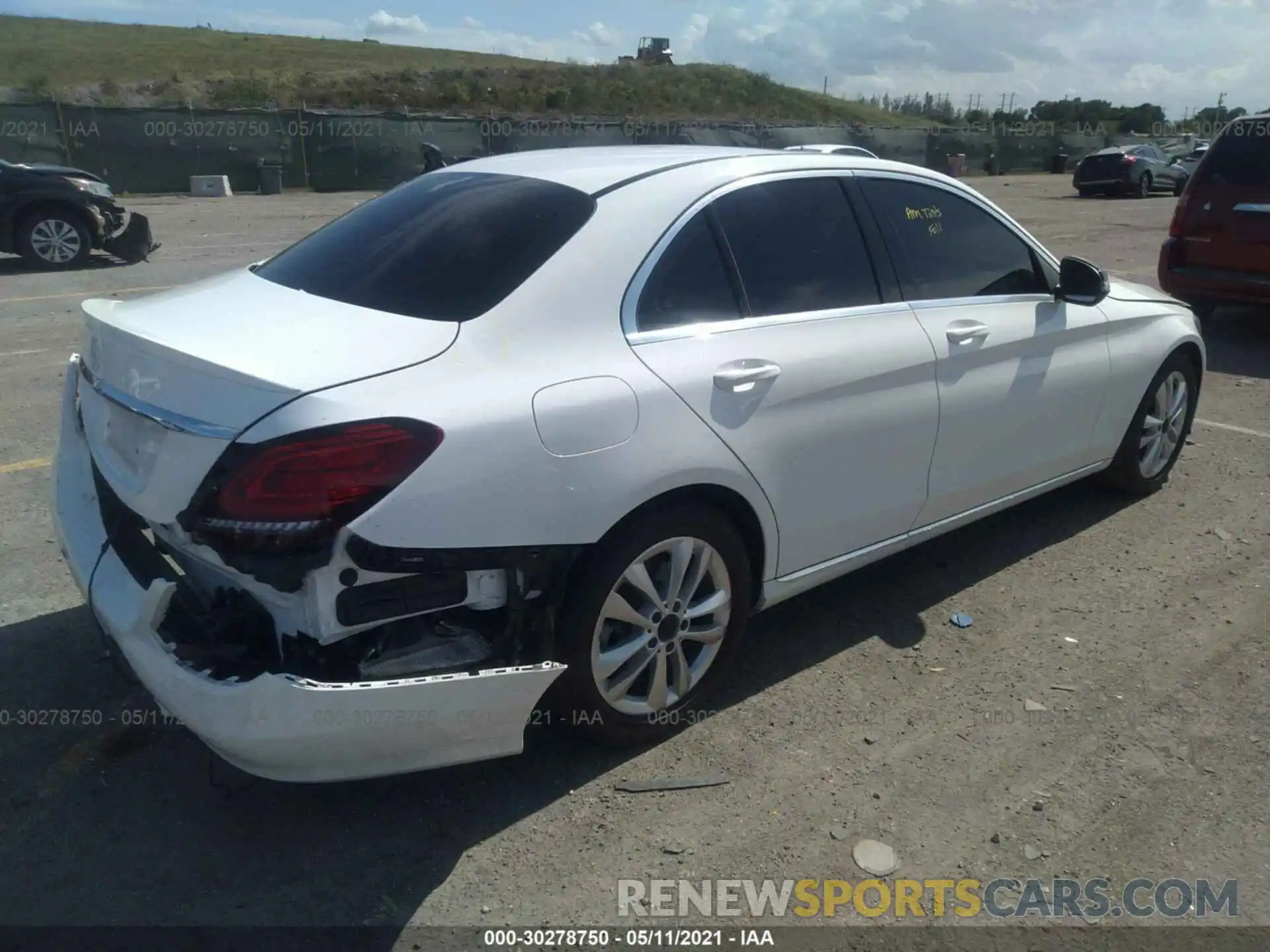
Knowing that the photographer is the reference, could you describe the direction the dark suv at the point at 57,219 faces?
facing to the right of the viewer

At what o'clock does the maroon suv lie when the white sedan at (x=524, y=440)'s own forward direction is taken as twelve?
The maroon suv is roughly at 12 o'clock from the white sedan.

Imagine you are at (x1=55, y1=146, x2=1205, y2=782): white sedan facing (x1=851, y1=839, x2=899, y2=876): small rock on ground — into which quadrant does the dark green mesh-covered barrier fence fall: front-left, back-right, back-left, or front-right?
back-left

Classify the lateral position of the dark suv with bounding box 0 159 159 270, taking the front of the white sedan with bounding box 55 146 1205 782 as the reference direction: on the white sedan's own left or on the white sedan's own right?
on the white sedan's own left

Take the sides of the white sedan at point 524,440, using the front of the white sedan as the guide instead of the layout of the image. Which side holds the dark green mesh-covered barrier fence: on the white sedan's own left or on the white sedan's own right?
on the white sedan's own left

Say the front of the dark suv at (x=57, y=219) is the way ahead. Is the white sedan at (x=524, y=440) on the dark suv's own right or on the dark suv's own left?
on the dark suv's own right

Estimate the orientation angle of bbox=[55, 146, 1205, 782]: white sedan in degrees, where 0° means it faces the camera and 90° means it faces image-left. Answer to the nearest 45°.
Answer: approximately 225°

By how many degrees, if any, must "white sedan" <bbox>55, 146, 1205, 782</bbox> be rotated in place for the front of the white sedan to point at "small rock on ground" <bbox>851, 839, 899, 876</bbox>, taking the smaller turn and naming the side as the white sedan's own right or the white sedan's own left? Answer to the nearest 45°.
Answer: approximately 90° to the white sedan's own right

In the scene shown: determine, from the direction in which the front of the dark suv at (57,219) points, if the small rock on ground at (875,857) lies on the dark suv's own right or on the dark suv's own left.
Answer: on the dark suv's own right
